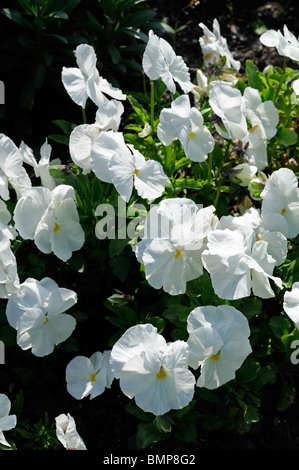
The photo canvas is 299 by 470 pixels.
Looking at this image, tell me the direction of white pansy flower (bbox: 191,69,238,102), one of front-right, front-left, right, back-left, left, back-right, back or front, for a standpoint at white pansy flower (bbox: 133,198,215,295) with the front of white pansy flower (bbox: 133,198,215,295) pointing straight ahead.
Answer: back

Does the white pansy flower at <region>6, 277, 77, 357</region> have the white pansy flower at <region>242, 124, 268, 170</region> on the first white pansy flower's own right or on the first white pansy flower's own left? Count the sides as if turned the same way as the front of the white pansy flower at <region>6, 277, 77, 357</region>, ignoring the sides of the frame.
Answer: on the first white pansy flower's own left

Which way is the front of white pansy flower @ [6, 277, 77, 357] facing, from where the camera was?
facing the viewer

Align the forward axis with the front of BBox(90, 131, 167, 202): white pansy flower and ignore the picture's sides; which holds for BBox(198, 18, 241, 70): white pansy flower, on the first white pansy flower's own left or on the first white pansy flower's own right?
on the first white pansy flower's own left

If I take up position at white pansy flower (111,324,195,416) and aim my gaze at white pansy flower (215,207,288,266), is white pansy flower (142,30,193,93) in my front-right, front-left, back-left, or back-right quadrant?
front-left

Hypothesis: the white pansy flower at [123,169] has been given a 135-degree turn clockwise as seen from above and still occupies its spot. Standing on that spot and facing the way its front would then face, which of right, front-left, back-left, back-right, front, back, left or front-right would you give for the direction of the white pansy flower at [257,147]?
back-right

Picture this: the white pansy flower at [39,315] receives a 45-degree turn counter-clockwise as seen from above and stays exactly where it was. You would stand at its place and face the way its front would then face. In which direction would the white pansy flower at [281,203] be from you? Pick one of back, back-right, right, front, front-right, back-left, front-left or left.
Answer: front-left

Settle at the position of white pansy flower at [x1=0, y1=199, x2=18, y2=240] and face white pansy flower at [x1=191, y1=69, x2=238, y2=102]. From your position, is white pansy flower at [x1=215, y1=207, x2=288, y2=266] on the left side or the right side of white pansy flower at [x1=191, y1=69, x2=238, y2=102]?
right

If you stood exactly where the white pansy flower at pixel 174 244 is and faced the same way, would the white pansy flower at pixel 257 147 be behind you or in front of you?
behind

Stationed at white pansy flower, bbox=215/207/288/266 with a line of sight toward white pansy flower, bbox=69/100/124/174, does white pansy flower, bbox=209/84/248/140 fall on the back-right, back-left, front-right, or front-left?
front-right

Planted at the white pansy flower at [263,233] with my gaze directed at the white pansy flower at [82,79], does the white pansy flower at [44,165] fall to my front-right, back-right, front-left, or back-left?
front-left

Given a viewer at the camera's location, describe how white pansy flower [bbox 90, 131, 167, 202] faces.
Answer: facing the viewer and to the right of the viewer

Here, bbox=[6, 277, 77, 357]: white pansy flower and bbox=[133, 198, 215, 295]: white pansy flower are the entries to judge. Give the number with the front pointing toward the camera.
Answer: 2
